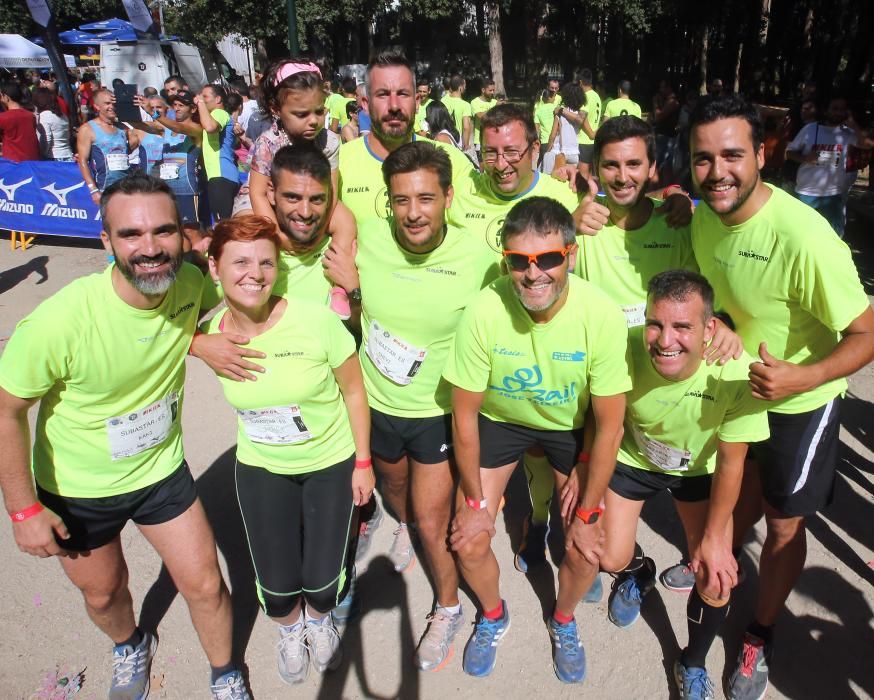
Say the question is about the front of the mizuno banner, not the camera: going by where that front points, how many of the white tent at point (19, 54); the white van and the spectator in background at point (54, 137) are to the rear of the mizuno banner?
3

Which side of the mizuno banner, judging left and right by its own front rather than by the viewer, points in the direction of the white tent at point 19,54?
back

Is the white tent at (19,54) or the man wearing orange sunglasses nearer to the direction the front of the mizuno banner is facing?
the man wearing orange sunglasses

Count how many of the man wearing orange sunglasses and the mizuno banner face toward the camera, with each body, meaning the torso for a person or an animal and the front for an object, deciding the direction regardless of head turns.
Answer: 2

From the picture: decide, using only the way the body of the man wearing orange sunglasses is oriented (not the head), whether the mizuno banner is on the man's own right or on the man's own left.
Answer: on the man's own right

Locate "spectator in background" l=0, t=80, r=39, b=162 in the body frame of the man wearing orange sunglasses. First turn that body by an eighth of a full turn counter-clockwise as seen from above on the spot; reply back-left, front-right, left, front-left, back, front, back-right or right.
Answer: back

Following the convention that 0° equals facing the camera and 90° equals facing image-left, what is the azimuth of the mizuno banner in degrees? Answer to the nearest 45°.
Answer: approximately 0°

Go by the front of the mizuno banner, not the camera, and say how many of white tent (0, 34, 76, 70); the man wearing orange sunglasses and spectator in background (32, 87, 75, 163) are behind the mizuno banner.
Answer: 2

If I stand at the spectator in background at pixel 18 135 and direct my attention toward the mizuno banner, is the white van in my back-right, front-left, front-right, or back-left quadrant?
back-left

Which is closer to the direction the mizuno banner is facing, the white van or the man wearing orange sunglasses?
the man wearing orange sunglasses

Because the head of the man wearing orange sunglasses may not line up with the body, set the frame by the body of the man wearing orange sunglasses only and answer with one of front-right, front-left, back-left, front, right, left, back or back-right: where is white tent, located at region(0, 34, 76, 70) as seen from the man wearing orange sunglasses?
back-right

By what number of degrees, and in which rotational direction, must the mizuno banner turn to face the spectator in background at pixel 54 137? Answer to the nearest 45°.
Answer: approximately 180°
